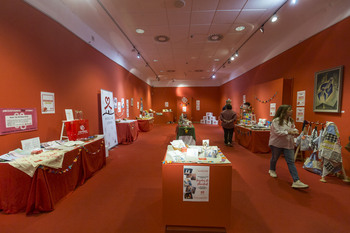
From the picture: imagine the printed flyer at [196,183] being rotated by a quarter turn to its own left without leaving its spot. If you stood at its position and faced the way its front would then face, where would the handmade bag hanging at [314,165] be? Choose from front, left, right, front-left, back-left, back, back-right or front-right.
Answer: front-left

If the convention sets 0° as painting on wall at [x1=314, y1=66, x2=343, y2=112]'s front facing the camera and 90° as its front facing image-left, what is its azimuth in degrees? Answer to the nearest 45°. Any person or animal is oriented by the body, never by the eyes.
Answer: approximately 45°

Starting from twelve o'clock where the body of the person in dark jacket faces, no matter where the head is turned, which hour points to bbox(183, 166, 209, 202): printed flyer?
The printed flyer is roughly at 6 o'clock from the person in dark jacket.

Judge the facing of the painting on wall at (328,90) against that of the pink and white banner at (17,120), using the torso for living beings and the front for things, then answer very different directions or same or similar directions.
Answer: very different directions

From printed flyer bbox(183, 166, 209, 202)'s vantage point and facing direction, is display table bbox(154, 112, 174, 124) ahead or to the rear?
to the rear

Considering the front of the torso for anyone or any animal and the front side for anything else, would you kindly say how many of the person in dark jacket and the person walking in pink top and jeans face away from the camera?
1

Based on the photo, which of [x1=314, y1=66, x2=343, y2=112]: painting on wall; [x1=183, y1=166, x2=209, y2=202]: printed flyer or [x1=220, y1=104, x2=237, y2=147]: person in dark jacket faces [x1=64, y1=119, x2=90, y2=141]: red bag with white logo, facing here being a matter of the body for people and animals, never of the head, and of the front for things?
the painting on wall

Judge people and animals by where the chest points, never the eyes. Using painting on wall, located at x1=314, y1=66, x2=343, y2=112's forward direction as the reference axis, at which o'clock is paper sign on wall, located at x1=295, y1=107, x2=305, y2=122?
The paper sign on wall is roughly at 3 o'clock from the painting on wall.

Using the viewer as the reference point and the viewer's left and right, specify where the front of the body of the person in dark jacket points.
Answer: facing away from the viewer

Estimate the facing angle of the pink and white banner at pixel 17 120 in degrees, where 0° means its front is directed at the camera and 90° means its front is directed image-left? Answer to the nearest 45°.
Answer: approximately 315°

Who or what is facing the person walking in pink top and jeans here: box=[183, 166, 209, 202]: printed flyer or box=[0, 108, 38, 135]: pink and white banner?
the pink and white banner

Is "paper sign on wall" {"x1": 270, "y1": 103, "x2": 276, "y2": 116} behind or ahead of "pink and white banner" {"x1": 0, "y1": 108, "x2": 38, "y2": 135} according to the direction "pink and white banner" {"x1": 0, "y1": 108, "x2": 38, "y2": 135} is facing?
ahead
